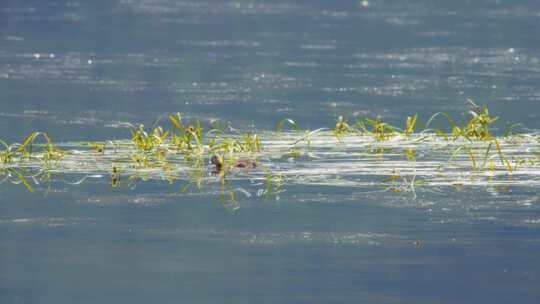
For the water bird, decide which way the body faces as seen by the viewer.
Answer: to the viewer's left
